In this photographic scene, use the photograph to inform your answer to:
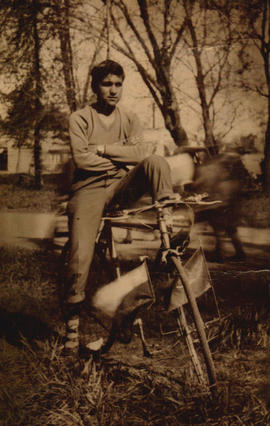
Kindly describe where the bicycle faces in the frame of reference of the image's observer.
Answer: facing the viewer and to the right of the viewer

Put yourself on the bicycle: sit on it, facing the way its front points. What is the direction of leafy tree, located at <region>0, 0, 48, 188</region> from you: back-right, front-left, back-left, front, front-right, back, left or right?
back
